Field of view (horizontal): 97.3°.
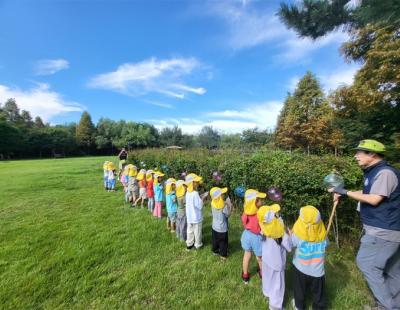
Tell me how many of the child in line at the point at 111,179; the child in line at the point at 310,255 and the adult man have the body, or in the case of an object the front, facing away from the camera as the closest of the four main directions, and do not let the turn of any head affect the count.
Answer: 2

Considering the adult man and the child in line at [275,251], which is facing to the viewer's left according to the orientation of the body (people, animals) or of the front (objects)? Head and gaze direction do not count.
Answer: the adult man

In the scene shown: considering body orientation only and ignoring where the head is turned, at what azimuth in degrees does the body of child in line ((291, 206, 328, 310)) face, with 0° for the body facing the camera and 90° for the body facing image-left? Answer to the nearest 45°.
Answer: approximately 180°

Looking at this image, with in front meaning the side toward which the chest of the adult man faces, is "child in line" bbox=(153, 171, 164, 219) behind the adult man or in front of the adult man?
in front

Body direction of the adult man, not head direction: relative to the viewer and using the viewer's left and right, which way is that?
facing to the left of the viewer

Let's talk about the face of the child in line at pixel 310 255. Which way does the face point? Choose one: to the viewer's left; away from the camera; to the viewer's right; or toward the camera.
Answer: away from the camera

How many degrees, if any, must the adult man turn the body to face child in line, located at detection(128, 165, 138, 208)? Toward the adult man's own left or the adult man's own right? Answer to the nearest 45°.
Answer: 0° — they already face them

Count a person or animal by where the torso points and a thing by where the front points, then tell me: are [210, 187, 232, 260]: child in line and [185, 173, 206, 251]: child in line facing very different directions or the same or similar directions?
same or similar directions
